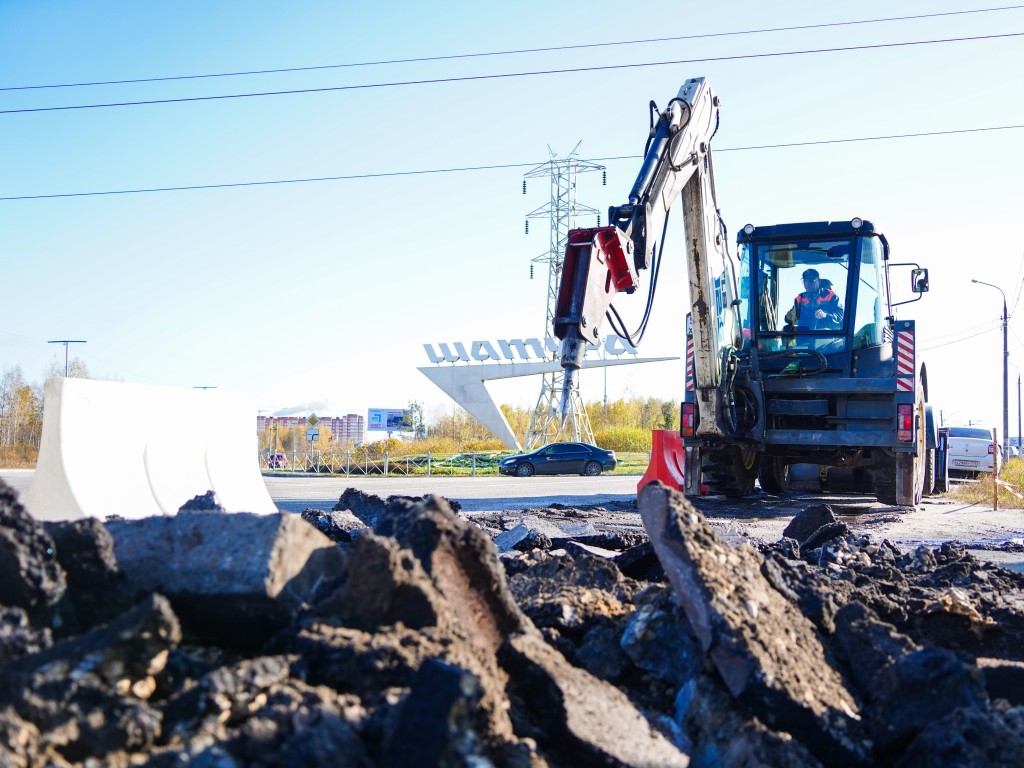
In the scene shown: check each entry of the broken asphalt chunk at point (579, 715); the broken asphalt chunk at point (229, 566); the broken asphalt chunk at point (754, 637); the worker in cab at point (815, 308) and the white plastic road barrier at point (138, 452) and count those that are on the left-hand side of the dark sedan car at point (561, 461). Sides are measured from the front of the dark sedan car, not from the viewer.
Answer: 5

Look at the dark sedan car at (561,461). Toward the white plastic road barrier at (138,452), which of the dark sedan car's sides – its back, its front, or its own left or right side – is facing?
left

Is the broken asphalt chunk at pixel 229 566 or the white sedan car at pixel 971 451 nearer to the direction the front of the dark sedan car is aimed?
the broken asphalt chunk

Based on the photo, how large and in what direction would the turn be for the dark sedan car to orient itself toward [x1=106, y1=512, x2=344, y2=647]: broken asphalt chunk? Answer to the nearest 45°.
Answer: approximately 90° to its left

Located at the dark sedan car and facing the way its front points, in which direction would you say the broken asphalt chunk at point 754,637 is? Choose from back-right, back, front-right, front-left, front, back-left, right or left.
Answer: left

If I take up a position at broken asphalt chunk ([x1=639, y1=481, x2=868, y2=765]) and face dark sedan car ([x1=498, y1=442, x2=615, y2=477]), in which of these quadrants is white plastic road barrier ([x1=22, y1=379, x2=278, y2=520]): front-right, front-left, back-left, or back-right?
front-left

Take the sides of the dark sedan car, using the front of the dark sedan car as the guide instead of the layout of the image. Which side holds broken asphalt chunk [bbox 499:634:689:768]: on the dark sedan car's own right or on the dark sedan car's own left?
on the dark sedan car's own left

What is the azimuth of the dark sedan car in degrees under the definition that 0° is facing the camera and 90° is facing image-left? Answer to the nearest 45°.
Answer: approximately 90°
